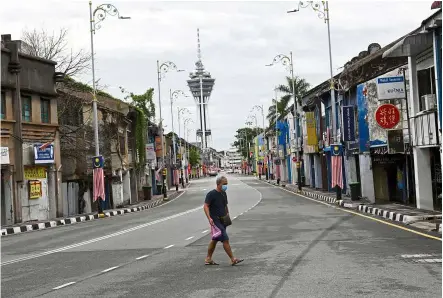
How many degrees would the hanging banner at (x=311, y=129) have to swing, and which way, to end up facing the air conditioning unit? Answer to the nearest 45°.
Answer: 0° — it already faces it

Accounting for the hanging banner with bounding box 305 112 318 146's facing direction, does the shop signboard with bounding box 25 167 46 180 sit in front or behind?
in front

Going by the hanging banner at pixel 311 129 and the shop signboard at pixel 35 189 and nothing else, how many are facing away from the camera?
0

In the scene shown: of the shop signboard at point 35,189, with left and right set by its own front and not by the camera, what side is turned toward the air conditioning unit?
front

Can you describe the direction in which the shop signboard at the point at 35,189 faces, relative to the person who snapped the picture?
facing the viewer and to the right of the viewer

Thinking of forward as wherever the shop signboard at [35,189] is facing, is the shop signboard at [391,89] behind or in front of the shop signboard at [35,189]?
in front

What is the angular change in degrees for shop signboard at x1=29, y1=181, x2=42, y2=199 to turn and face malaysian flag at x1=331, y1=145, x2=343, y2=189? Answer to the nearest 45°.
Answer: approximately 45° to its left

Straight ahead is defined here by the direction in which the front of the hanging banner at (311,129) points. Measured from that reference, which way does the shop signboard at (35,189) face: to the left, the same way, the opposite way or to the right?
to the left
